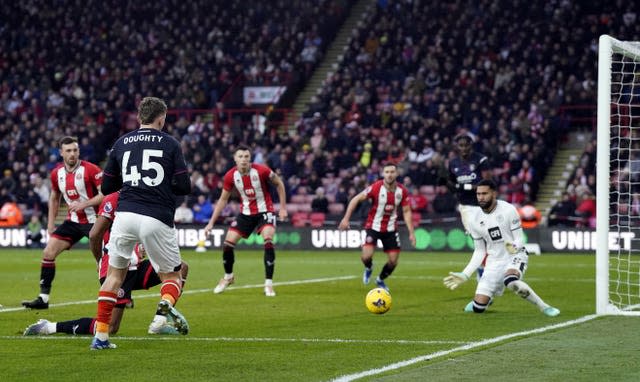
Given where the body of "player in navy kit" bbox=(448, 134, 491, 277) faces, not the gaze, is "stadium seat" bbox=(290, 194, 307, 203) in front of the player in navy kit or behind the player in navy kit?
behind

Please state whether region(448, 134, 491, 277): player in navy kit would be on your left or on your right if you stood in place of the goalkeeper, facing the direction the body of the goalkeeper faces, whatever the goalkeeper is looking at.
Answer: on your right

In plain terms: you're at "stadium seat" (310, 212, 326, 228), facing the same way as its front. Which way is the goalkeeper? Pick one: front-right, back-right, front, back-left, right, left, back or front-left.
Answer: front

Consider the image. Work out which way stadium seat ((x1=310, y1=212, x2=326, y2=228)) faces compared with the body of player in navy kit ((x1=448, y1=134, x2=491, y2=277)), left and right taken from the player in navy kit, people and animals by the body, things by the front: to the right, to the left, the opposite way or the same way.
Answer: the same way

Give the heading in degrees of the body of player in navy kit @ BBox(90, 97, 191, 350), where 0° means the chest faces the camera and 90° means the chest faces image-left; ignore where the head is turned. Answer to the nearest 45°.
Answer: approximately 180°

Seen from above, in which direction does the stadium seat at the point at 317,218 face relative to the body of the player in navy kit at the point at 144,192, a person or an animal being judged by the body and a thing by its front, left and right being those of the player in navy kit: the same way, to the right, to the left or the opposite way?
the opposite way

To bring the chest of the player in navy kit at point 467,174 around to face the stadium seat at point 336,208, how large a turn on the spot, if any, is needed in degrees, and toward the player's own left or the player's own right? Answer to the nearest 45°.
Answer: approximately 180°

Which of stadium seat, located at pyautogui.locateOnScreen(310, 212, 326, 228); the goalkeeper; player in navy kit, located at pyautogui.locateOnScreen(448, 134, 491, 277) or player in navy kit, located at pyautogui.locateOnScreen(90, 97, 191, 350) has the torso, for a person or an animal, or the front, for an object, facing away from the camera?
player in navy kit, located at pyautogui.locateOnScreen(90, 97, 191, 350)

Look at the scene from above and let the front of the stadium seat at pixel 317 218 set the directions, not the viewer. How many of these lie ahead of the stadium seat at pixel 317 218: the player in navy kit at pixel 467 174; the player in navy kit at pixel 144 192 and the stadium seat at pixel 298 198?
2

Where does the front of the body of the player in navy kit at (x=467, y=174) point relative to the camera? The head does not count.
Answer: toward the camera

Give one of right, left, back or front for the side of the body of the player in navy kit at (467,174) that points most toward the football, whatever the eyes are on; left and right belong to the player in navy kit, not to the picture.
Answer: front

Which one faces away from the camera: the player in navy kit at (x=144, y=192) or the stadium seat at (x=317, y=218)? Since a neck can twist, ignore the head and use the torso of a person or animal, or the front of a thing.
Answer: the player in navy kit

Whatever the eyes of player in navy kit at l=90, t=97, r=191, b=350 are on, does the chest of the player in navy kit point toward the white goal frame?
no

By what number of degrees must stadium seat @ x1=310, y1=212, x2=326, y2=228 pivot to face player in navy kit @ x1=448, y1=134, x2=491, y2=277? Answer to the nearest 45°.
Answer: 0° — it already faces them

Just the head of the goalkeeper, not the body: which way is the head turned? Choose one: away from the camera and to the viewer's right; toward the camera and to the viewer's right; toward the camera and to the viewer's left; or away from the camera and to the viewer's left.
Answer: toward the camera and to the viewer's left

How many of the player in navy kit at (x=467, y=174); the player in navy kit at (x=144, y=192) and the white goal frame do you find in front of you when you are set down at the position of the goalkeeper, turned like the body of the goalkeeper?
1

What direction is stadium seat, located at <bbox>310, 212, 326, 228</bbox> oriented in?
toward the camera
